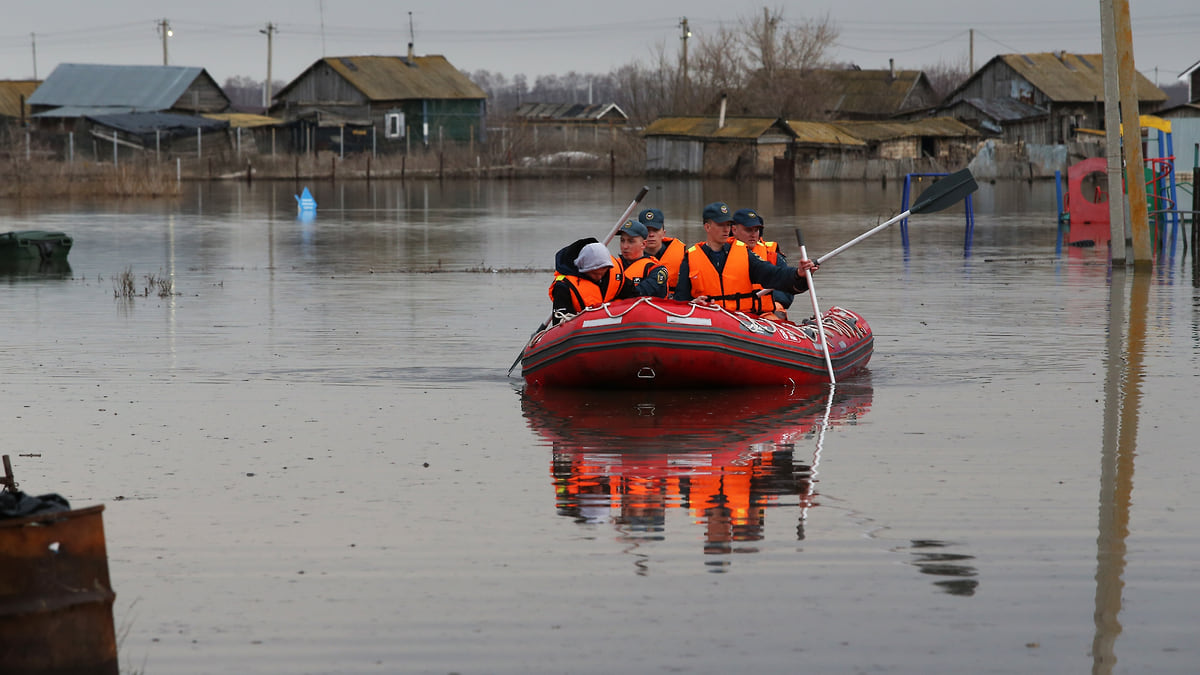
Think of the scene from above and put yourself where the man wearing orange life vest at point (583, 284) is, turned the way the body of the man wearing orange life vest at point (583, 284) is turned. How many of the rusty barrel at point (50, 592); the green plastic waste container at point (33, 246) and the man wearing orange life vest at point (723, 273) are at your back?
1

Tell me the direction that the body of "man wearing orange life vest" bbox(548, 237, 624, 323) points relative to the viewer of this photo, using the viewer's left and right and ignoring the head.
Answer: facing the viewer and to the right of the viewer

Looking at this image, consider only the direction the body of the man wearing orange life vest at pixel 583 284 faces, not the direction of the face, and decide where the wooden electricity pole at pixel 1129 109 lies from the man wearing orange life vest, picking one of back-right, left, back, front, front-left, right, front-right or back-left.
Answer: left

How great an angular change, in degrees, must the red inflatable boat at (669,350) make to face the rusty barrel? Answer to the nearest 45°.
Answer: approximately 45° to its left

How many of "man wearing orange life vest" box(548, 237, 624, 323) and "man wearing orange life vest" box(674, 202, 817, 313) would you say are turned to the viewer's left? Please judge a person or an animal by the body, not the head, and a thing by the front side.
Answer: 0

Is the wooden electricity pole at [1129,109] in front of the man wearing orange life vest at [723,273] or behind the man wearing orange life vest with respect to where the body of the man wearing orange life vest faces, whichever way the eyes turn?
behind

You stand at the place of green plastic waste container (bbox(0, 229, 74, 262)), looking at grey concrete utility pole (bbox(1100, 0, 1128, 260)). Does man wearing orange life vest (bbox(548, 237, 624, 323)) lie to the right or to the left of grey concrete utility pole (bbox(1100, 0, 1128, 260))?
right

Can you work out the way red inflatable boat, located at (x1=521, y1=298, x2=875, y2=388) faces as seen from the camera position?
facing the viewer and to the left of the viewer

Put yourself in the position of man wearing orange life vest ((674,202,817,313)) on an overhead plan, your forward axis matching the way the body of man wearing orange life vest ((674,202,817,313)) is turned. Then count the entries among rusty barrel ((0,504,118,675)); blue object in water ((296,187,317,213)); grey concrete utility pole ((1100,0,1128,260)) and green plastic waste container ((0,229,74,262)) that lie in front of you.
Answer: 1

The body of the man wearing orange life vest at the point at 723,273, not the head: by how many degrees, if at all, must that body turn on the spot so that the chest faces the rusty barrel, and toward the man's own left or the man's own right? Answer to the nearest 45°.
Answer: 0° — they already face it

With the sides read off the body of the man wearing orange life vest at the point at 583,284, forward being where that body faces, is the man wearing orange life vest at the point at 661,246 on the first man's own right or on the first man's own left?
on the first man's own left
